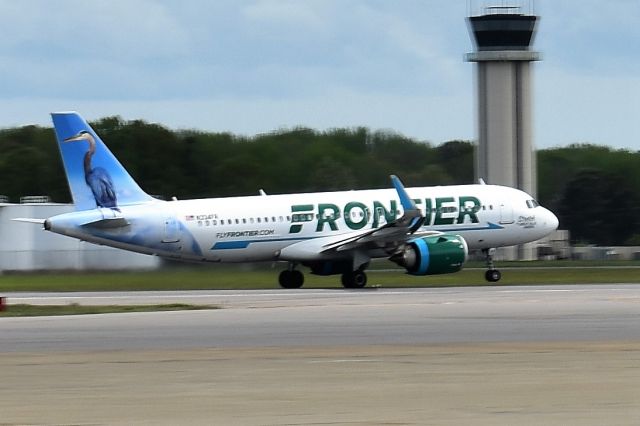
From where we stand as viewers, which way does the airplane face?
facing away from the viewer and to the right of the viewer
